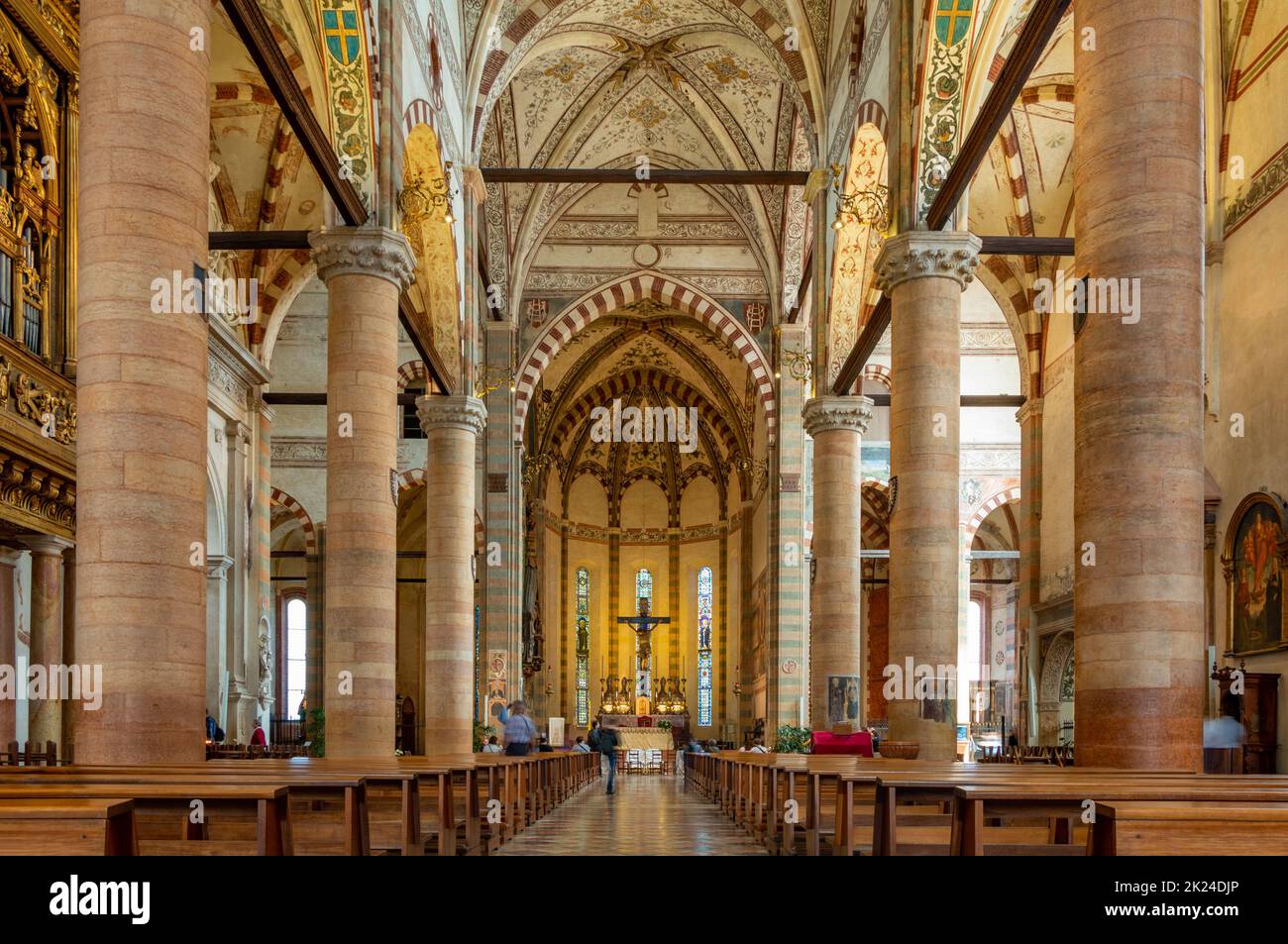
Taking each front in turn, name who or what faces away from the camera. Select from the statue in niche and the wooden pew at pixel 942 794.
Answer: the wooden pew

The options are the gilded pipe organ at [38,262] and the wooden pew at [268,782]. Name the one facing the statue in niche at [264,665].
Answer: the wooden pew

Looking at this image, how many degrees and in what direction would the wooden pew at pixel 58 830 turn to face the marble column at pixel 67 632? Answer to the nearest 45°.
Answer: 0° — it already faces it

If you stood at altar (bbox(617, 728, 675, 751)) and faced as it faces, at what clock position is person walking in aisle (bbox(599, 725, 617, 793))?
The person walking in aisle is roughly at 12 o'clock from the altar.

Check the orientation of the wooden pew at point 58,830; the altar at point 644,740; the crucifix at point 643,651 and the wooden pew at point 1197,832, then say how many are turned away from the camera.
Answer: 2

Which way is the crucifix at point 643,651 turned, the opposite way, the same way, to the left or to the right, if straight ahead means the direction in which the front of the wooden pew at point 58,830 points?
the opposite way

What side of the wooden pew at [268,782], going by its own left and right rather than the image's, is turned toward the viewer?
back

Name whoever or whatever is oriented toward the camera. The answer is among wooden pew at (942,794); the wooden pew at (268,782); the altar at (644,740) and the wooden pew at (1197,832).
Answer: the altar

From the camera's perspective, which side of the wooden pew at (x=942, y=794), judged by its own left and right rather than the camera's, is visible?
back

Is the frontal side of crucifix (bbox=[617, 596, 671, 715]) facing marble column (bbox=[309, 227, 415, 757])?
yes
